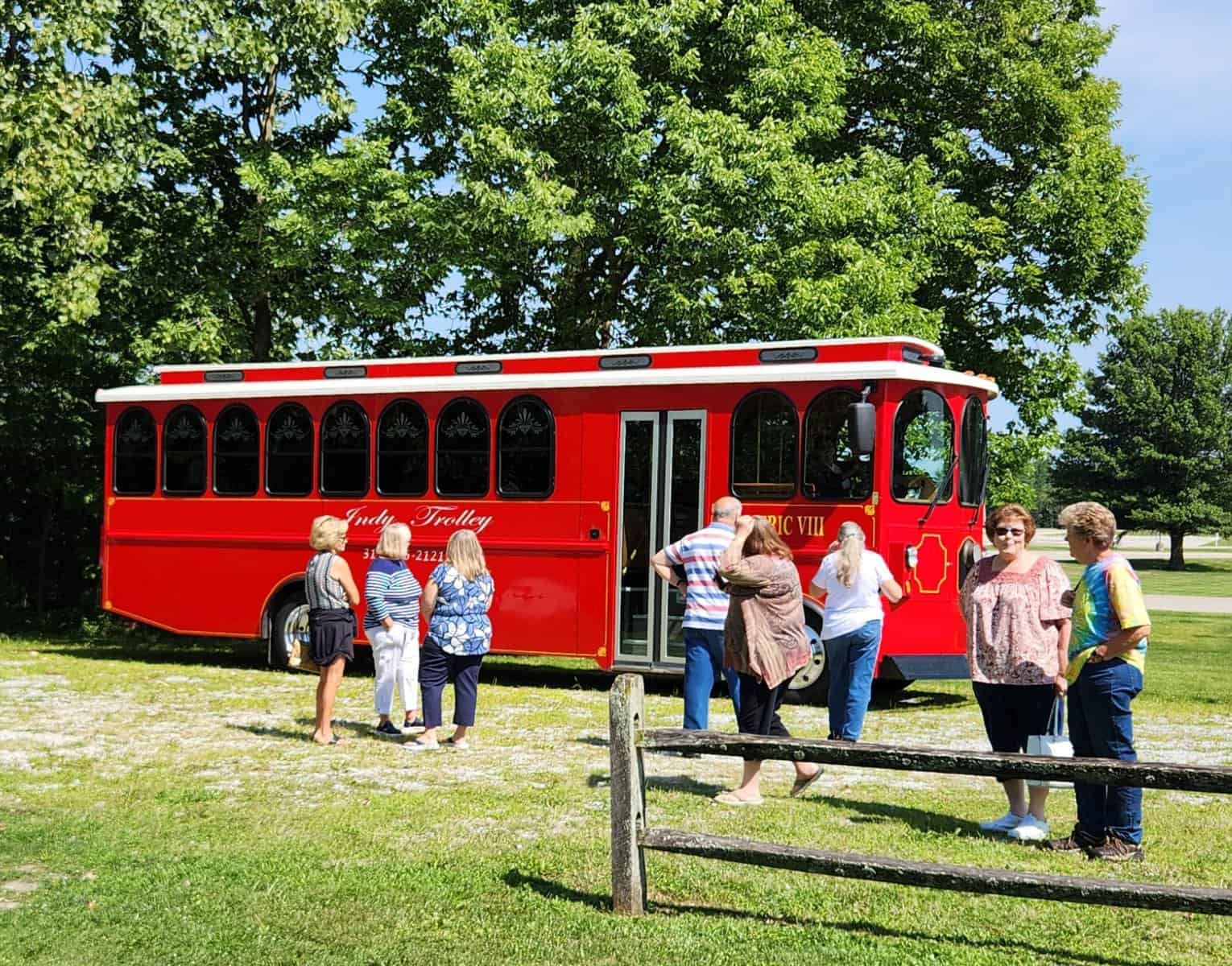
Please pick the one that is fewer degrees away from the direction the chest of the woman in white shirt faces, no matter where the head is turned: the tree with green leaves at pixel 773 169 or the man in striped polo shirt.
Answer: the tree with green leaves

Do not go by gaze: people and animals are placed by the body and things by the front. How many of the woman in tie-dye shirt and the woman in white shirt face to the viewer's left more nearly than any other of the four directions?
1

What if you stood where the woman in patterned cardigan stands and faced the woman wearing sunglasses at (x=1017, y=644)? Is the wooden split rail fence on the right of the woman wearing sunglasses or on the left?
right

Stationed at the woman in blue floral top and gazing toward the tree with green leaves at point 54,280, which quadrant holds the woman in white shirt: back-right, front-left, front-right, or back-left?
back-right

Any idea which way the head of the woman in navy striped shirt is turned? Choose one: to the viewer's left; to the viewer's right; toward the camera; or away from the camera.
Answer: away from the camera

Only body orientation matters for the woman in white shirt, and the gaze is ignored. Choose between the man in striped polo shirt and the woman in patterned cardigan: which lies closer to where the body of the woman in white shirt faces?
the man in striped polo shirt

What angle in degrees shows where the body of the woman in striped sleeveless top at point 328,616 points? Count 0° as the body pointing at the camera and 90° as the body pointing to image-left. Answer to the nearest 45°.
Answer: approximately 225°

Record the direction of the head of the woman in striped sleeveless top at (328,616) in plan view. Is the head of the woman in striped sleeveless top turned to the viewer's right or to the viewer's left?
to the viewer's right

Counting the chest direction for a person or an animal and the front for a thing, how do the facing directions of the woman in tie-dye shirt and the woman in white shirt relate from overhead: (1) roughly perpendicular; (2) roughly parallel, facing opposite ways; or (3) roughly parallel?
roughly perpendicular

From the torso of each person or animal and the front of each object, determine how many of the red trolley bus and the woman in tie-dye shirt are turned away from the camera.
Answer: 0

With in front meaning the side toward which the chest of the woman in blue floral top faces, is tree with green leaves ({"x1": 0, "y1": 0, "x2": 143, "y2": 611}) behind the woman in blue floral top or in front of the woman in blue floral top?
in front

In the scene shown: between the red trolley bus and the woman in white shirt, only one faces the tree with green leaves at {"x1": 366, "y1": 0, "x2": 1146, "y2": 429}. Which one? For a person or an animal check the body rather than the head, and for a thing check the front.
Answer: the woman in white shirt
